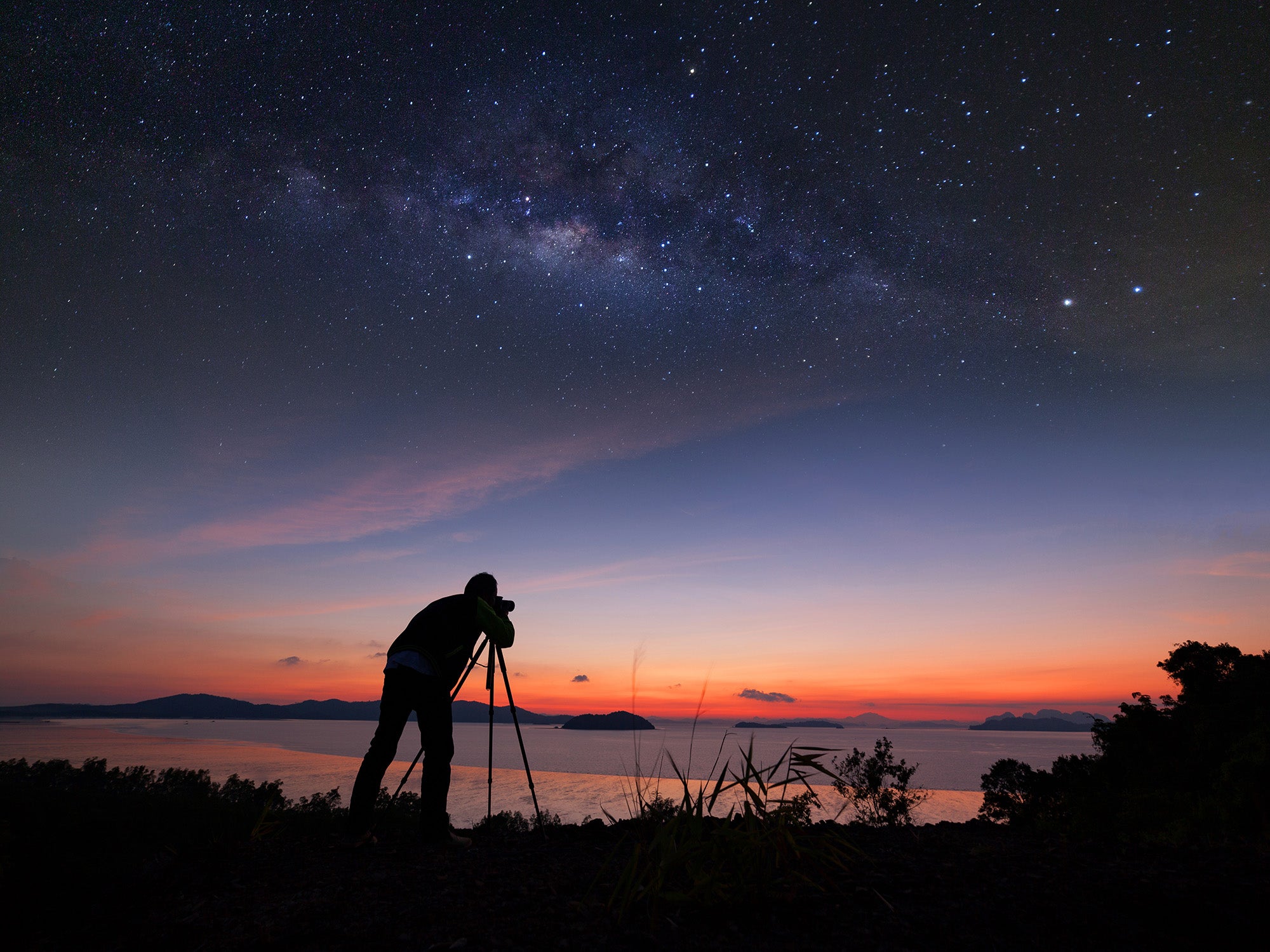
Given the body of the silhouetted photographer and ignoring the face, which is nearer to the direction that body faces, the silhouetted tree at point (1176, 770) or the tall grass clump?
the silhouetted tree

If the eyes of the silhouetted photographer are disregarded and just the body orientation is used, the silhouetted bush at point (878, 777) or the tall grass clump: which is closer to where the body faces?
the silhouetted bush

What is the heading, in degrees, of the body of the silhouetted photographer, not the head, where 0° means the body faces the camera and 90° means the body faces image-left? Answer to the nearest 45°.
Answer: approximately 225°

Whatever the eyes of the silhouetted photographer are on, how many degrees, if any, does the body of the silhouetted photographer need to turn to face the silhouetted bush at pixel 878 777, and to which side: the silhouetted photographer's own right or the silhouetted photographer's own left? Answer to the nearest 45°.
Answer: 0° — they already face it
